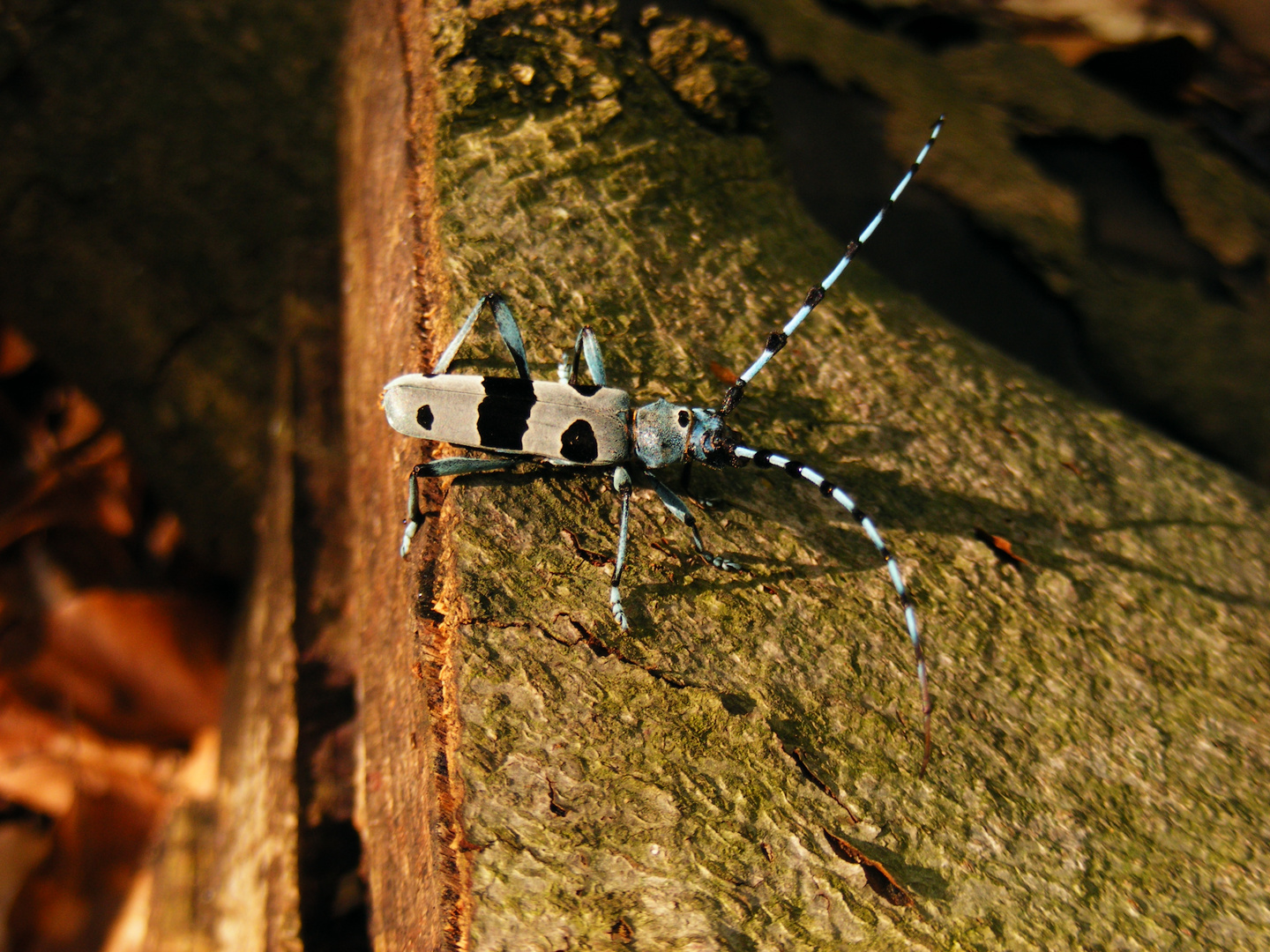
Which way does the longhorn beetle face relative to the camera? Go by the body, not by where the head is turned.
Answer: to the viewer's right
